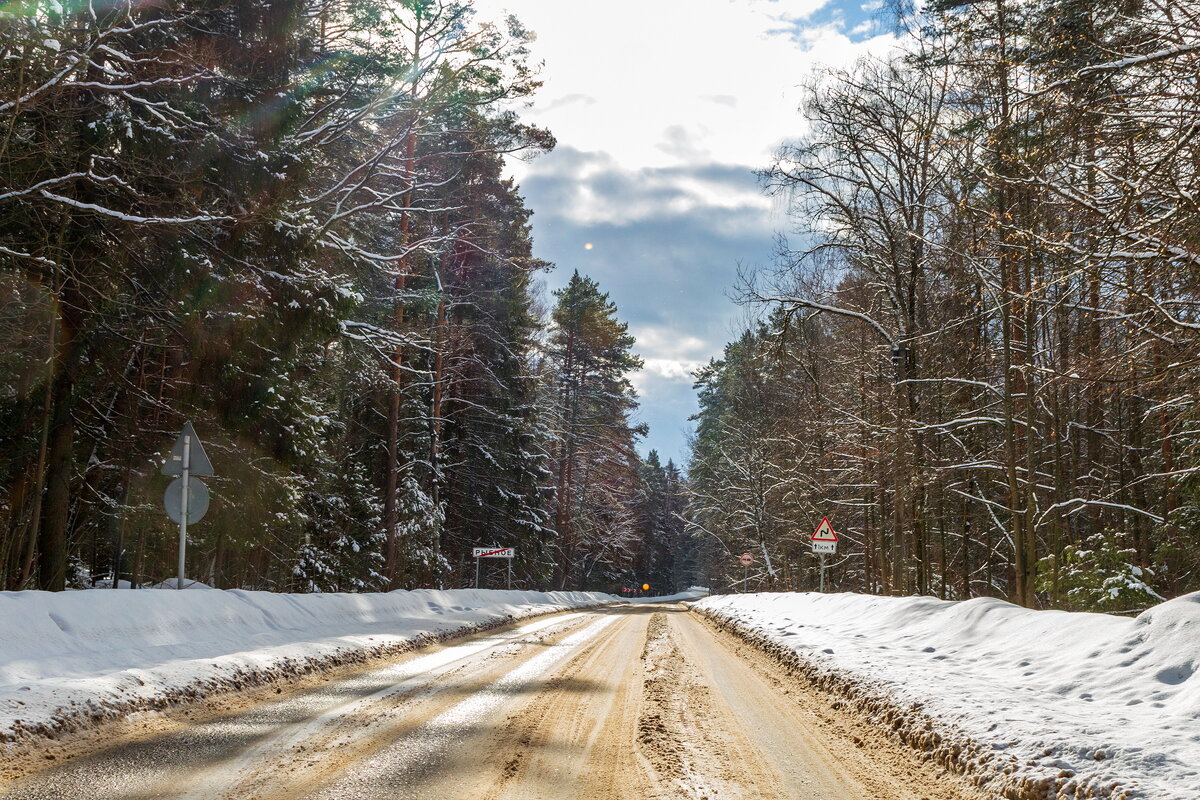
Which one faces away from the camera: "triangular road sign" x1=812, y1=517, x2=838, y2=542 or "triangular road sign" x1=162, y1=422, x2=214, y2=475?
"triangular road sign" x1=162, y1=422, x2=214, y2=475

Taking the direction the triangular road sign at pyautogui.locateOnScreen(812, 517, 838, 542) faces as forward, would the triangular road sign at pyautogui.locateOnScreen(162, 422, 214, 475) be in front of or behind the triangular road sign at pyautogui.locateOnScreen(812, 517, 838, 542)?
in front

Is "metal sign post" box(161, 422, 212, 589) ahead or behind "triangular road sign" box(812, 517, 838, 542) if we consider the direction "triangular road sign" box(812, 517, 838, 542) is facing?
ahead

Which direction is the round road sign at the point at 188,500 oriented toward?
away from the camera

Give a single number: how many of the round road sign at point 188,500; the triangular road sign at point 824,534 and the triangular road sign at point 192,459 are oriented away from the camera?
2

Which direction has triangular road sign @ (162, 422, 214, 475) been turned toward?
away from the camera

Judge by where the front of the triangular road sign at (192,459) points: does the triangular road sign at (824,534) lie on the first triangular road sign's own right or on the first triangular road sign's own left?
on the first triangular road sign's own right

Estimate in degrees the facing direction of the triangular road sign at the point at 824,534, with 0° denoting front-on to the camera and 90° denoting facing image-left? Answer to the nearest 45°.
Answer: approximately 0°

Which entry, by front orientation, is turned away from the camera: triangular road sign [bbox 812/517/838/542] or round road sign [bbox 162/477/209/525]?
the round road sign
